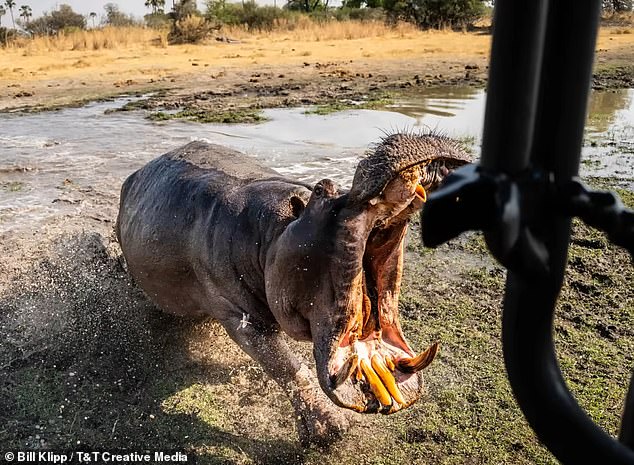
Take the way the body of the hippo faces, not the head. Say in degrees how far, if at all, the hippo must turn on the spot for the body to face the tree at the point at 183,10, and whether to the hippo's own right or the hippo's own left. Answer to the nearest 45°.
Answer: approximately 135° to the hippo's own left

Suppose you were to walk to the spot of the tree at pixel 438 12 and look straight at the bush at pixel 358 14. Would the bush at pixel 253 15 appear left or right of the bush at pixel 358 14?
left

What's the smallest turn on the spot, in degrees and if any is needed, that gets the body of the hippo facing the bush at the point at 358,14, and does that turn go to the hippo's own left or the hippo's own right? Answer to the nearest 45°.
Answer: approximately 135° to the hippo's own left

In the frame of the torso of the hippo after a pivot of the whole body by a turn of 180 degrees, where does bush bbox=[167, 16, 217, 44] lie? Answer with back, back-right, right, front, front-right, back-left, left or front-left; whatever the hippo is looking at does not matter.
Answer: front-right

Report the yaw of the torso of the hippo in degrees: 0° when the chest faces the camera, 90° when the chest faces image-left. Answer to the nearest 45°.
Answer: approximately 315°

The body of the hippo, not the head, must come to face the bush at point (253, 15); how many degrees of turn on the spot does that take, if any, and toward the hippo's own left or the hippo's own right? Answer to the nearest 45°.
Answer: approximately 135° to the hippo's own left

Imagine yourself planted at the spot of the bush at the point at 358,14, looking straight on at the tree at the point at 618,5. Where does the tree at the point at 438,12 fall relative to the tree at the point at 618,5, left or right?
right

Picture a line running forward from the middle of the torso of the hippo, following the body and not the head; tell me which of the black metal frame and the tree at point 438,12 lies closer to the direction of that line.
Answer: the black metal frame

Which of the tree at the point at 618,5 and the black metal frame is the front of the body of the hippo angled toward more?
the black metal frame

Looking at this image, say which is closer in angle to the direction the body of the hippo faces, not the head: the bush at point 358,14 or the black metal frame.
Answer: the black metal frame

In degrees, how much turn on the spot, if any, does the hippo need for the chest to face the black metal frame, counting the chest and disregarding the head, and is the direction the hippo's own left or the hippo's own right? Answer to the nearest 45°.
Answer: approximately 45° to the hippo's own right

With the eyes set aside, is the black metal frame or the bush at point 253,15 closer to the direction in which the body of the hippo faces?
the black metal frame

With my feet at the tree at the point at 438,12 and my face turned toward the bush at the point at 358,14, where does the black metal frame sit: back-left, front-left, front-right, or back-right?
back-left
